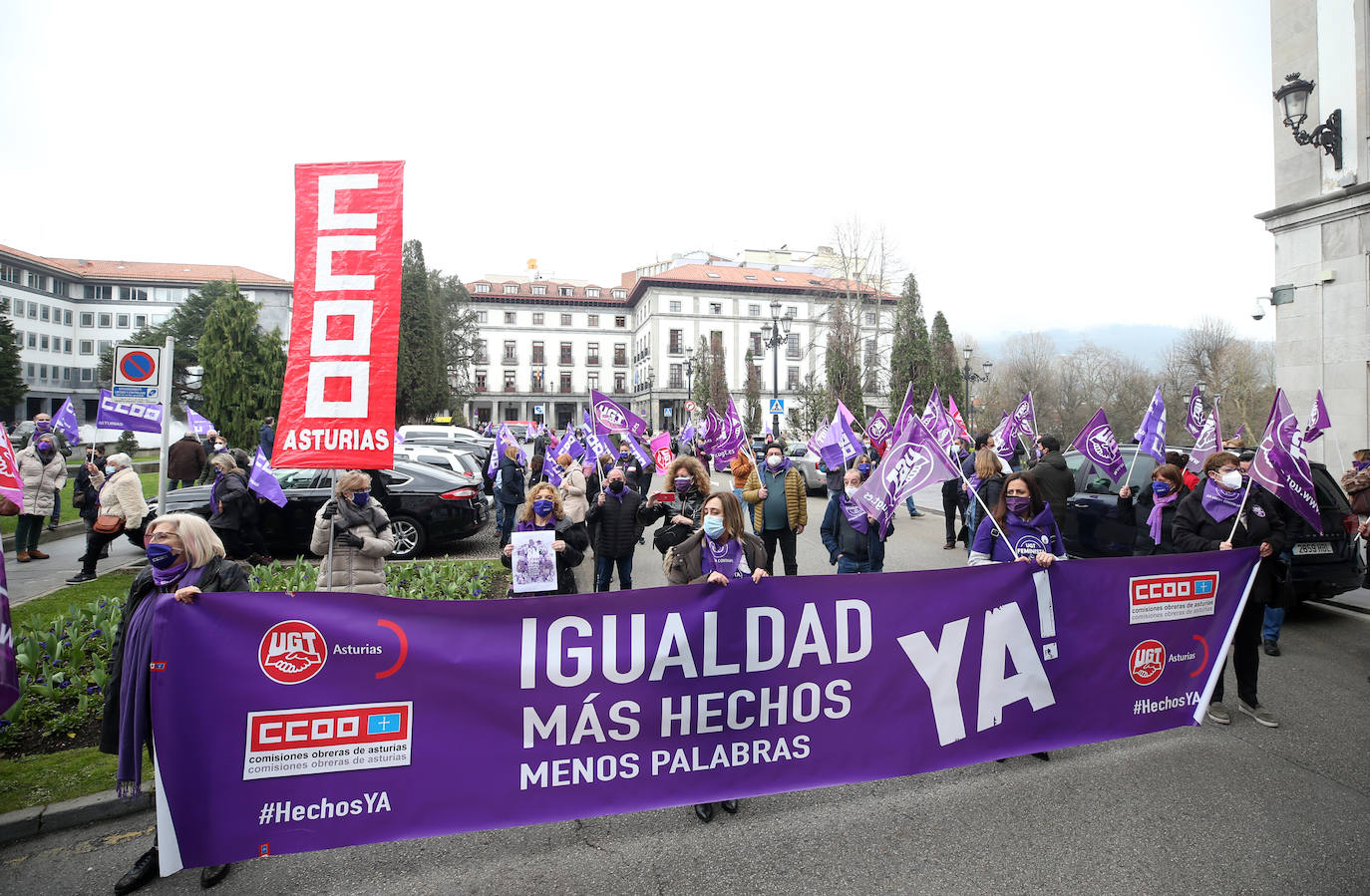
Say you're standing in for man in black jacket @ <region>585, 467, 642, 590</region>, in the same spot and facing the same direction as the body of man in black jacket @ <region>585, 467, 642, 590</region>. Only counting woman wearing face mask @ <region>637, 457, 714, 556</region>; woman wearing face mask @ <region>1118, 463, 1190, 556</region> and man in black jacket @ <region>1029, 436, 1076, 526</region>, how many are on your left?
3

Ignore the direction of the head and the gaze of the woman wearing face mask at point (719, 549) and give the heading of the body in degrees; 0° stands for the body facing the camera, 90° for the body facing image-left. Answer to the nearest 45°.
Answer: approximately 0°

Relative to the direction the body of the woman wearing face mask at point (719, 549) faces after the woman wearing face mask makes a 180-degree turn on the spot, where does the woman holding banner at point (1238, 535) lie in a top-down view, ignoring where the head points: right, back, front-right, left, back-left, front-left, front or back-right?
right

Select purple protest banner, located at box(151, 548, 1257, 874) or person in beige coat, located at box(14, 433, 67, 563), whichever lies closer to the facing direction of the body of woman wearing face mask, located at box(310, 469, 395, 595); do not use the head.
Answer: the purple protest banner

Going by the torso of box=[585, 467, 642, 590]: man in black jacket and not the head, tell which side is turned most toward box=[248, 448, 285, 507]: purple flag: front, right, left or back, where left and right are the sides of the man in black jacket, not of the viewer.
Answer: right

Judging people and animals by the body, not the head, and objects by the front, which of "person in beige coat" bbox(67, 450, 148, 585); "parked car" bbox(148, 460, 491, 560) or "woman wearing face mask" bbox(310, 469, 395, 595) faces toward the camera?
the woman wearing face mask

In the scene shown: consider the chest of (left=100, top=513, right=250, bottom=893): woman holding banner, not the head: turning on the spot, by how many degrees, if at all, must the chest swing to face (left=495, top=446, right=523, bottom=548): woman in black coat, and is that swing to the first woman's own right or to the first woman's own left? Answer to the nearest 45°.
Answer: approximately 180°

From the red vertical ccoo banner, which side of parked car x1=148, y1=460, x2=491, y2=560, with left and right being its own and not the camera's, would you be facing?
left

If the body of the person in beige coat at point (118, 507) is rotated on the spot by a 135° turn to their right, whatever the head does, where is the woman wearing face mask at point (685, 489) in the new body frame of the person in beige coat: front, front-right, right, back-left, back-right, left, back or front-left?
right

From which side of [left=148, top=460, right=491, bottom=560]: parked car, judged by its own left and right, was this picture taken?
left

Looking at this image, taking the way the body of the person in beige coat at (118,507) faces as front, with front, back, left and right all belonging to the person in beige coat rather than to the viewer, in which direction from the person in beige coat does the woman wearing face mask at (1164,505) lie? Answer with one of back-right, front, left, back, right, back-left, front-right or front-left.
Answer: back-left

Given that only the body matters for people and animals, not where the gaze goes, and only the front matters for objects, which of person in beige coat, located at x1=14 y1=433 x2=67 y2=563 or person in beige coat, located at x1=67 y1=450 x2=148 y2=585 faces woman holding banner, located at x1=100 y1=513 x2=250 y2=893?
person in beige coat, located at x1=14 y1=433 x2=67 y2=563

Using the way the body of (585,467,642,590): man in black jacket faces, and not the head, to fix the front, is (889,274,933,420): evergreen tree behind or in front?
behind

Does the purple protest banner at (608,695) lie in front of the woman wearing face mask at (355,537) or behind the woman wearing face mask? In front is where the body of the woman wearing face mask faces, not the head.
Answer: in front
